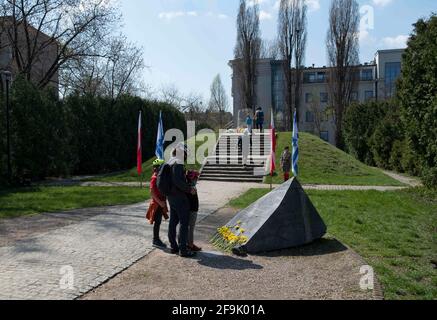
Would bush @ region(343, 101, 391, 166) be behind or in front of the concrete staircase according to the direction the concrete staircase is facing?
behind

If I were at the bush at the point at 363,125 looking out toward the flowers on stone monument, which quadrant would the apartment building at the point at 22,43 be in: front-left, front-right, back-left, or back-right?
front-right

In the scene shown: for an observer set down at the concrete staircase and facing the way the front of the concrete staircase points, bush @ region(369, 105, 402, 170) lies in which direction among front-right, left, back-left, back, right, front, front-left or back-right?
back-left

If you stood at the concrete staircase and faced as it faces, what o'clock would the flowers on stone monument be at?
The flowers on stone monument is roughly at 12 o'clock from the concrete staircase.

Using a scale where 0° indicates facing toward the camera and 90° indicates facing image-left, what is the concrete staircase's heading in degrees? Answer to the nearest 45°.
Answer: approximately 0°

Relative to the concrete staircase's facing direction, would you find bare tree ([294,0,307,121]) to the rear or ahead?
to the rear
